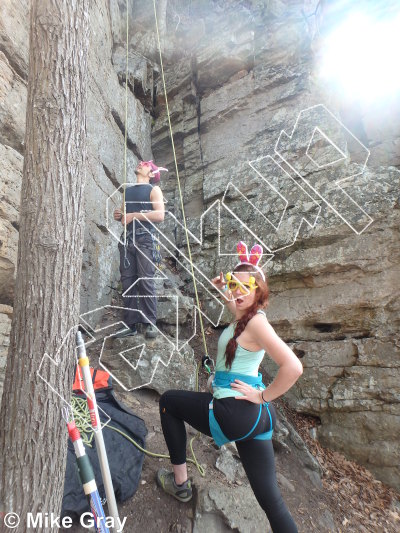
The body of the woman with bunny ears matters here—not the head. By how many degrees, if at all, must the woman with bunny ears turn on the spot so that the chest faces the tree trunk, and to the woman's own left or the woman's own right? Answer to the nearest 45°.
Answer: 0° — they already face it

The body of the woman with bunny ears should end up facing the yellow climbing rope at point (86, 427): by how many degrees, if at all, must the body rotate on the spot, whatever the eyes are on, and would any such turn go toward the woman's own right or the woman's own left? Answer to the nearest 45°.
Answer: approximately 45° to the woman's own right

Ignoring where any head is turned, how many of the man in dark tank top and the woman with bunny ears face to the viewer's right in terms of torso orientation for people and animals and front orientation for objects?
0

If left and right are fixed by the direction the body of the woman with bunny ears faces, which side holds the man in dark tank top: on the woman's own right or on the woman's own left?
on the woman's own right

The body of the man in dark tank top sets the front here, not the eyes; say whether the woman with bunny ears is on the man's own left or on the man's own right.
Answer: on the man's own left

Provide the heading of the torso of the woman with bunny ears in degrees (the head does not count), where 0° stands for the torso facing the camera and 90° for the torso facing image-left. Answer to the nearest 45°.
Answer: approximately 90°

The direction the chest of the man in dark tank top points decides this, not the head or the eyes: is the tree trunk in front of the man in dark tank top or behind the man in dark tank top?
in front
